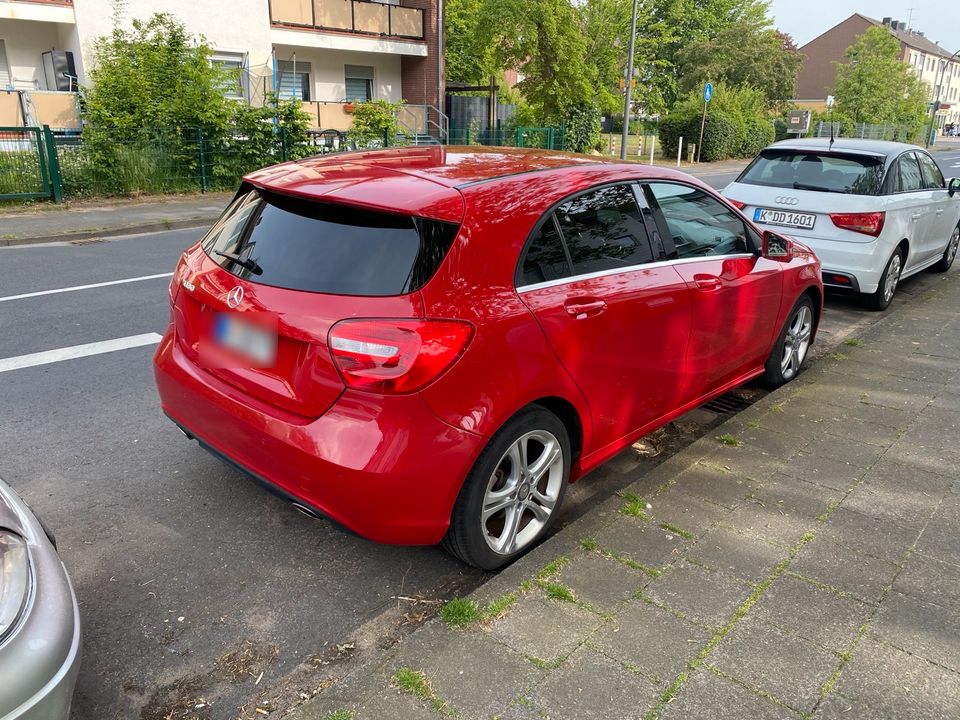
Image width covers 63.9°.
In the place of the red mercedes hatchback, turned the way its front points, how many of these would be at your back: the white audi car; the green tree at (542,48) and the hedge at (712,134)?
0

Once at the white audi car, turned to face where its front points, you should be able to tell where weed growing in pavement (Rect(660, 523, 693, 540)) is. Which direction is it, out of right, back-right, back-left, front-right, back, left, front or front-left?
back-right

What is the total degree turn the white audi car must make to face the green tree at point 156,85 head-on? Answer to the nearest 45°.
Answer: approximately 135° to its left

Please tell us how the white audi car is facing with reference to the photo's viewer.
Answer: facing away from the viewer and to the right of the viewer

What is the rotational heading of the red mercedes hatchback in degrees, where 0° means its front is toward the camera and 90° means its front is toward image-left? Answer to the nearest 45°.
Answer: approximately 225°

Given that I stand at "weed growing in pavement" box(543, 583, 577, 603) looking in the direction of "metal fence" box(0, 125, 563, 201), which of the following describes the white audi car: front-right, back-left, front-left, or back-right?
front-right

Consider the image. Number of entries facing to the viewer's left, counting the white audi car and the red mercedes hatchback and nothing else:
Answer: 0

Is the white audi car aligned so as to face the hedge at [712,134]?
no

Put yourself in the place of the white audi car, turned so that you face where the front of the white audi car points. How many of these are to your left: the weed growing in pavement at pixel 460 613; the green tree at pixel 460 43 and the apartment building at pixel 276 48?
2

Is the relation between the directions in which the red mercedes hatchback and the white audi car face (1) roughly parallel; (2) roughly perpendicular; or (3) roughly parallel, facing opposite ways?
roughly parallel

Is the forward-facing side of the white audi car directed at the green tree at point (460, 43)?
no

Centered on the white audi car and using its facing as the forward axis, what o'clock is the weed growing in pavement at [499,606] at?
The weed growing in pavement is roughly at 5 o'clock from the white audi car.

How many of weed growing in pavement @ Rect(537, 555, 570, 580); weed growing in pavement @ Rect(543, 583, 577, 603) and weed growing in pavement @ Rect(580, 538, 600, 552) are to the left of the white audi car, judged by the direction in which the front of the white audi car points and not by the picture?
0

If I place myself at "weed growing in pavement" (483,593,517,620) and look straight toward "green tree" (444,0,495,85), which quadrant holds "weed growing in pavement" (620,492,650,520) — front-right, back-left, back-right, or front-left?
front-right

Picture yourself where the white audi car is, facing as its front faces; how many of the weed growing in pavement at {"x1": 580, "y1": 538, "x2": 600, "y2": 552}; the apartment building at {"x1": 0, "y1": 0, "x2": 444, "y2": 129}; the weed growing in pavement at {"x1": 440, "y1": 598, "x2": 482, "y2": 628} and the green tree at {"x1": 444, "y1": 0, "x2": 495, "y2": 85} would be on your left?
2
